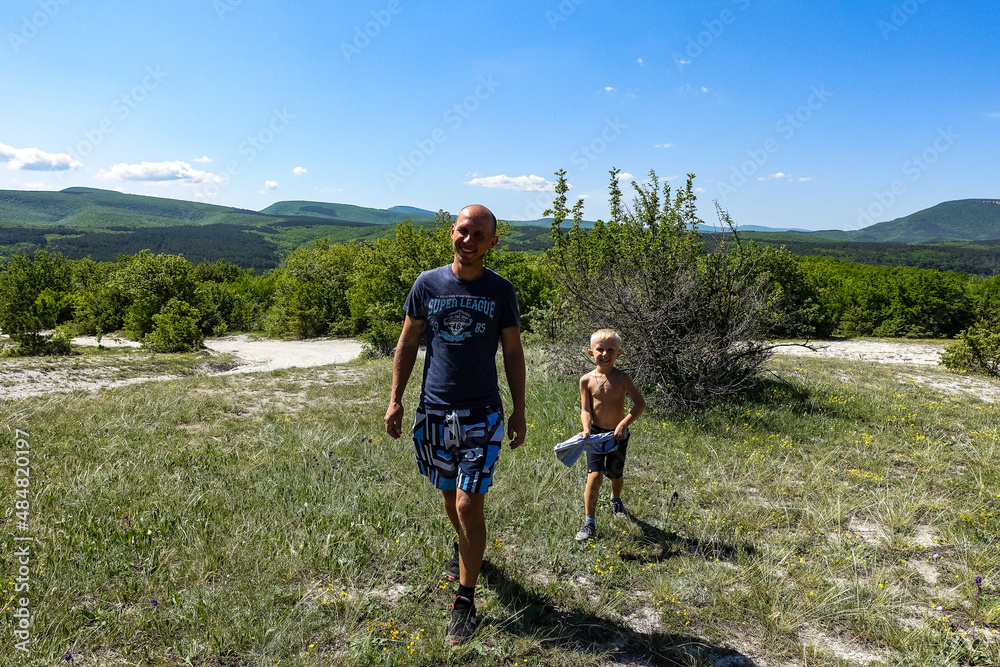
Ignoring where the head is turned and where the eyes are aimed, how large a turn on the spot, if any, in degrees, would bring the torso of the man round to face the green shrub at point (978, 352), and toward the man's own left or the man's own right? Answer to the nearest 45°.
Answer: approximately 135° to the man's own left

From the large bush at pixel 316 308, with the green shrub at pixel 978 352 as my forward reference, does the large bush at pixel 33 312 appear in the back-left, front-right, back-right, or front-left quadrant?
back-right

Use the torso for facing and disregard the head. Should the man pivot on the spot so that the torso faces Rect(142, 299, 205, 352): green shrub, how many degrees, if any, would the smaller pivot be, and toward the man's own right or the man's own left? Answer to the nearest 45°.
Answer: approximately 135° to the man's own right

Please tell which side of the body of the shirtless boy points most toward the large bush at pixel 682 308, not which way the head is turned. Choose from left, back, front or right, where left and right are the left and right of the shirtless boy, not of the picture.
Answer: back

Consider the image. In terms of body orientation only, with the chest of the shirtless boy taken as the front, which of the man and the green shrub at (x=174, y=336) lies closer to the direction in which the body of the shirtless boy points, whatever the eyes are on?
the man

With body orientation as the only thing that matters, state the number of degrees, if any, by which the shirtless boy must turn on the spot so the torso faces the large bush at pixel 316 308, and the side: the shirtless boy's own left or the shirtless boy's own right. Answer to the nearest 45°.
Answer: approximately 135° to the shirtless boy's own right

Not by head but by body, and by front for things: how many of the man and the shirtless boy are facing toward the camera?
2

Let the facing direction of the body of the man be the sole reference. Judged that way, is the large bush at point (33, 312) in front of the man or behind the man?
behind

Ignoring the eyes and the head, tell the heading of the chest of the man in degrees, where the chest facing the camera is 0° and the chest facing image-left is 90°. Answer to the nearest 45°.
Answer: approximately 0°

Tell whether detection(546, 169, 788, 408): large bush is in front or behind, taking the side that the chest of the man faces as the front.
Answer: behind

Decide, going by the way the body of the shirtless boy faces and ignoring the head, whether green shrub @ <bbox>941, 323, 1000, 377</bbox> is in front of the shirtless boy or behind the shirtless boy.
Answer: behind
